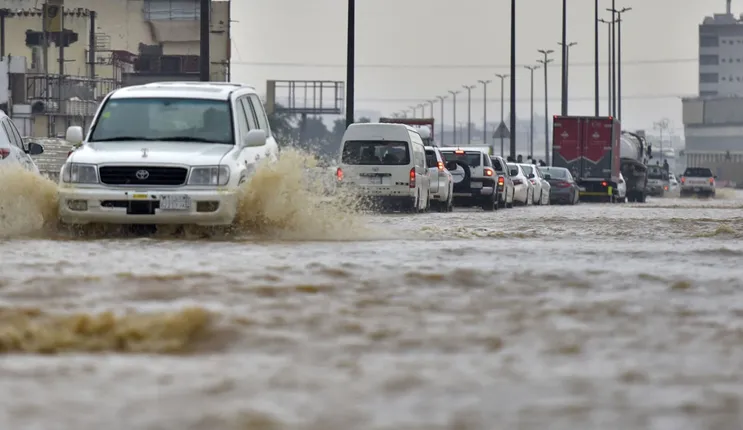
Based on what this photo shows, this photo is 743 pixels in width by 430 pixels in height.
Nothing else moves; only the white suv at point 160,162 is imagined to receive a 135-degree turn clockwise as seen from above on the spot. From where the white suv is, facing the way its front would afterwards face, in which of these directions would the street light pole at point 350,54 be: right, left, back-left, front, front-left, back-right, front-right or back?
front-right

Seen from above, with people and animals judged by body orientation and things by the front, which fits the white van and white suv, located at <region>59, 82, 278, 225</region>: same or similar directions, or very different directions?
very different directions

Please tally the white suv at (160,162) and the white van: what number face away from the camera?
1

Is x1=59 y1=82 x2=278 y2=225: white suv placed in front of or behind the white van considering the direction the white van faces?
behind

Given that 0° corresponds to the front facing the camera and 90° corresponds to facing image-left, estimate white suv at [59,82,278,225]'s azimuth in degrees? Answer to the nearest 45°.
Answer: approximately 0°

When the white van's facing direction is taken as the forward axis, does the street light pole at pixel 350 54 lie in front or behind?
in front

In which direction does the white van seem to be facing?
away from the camera
